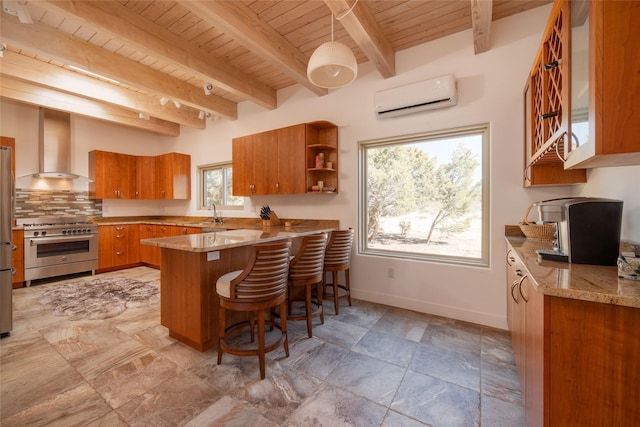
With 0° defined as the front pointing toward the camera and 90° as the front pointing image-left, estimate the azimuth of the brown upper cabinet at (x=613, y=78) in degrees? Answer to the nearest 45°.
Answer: approximately 90°

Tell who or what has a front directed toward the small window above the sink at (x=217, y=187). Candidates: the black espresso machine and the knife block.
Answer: the black espresso machine

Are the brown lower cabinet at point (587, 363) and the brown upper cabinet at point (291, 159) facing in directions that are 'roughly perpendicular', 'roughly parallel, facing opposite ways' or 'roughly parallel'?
roughly perpendicular

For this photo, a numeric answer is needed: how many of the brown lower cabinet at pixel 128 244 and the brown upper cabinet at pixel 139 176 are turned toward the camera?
2

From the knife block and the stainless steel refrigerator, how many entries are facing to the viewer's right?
1

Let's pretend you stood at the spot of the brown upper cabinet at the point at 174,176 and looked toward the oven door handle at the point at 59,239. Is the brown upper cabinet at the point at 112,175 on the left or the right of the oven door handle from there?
right

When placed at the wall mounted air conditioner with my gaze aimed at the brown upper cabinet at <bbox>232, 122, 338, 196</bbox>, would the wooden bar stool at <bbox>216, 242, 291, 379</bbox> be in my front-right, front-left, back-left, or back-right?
front-left

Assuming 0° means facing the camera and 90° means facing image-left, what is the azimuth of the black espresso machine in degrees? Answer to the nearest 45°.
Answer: approximately 90°

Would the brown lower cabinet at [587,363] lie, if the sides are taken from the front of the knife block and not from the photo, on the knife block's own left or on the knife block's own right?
on the knife block's own left

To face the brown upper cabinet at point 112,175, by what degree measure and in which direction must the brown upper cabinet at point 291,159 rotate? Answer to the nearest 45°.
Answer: approximately 90° to its right

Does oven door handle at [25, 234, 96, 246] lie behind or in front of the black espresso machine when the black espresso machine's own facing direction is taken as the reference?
in front

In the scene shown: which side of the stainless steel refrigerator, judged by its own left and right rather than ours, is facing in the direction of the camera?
right

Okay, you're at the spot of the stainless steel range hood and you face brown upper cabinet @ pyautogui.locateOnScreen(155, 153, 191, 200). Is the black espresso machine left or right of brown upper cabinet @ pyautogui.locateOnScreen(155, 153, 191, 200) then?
right

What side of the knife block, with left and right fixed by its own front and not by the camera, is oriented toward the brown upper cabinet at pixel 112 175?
right

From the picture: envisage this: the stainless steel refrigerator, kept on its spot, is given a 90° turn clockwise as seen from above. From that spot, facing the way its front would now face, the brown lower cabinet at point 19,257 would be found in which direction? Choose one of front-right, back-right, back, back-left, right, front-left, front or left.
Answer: back

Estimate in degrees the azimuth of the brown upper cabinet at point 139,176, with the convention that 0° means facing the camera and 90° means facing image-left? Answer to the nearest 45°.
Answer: approximately 0°

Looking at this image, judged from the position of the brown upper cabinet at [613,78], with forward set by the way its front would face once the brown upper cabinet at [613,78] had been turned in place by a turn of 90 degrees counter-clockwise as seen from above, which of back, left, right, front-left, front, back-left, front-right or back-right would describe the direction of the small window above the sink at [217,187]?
right

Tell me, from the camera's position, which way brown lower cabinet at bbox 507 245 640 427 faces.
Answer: facing to the left of the viewer

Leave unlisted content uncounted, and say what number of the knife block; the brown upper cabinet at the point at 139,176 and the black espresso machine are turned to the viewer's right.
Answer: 0
